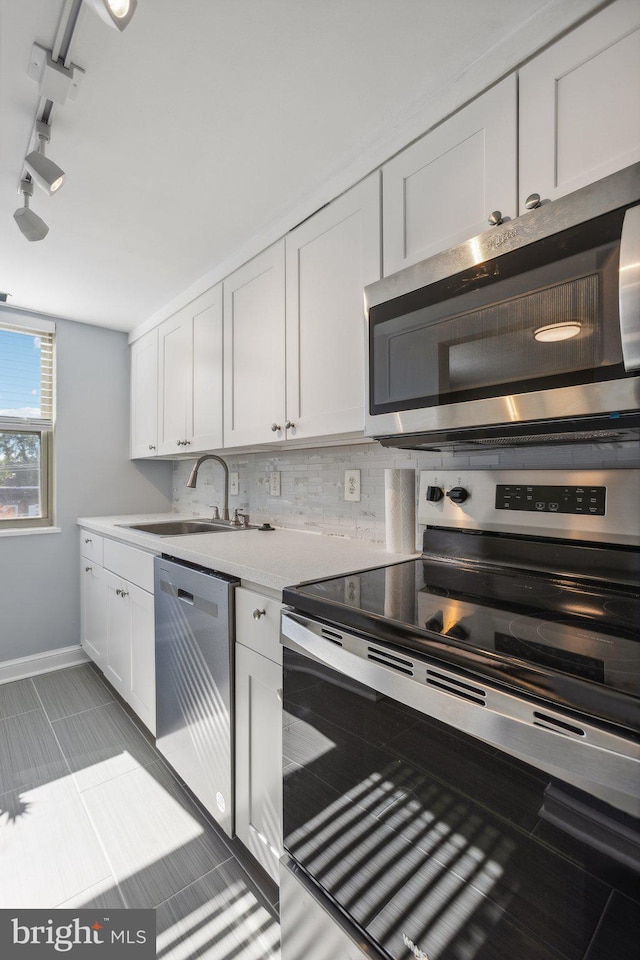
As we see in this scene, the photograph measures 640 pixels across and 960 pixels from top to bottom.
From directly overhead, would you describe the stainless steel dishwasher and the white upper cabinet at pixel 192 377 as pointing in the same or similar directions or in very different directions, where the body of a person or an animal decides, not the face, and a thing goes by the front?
same or similar directions

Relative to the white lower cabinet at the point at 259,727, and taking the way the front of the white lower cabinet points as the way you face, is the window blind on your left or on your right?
on your right

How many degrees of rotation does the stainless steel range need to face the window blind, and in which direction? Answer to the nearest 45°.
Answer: approximately 90° to its right

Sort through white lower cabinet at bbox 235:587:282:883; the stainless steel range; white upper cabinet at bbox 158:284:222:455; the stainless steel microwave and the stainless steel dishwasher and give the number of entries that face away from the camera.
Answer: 0

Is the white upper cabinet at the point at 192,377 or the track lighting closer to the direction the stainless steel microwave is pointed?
the track lighting

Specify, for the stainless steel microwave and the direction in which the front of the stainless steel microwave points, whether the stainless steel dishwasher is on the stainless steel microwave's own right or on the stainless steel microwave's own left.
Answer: on the stainless steel microwave's own right

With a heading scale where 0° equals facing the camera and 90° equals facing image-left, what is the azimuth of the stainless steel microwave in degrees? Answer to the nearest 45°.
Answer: approximately 45°

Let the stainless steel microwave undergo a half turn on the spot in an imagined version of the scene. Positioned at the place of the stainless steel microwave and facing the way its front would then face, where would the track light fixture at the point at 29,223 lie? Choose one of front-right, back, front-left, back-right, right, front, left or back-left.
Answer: back-left

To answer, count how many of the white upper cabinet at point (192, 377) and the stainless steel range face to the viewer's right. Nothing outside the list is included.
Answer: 0

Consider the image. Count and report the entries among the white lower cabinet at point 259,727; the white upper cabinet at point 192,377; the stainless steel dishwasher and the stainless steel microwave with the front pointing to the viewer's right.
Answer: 0

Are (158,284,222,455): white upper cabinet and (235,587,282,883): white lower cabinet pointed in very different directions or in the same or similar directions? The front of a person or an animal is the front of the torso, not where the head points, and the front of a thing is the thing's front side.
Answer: same or similar directions

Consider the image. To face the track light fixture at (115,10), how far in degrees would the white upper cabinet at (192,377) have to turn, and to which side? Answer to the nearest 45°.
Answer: approximately 45° to its left

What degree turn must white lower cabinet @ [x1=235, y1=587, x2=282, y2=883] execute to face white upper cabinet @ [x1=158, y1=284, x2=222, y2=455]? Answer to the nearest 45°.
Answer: approximately 135° to its right
